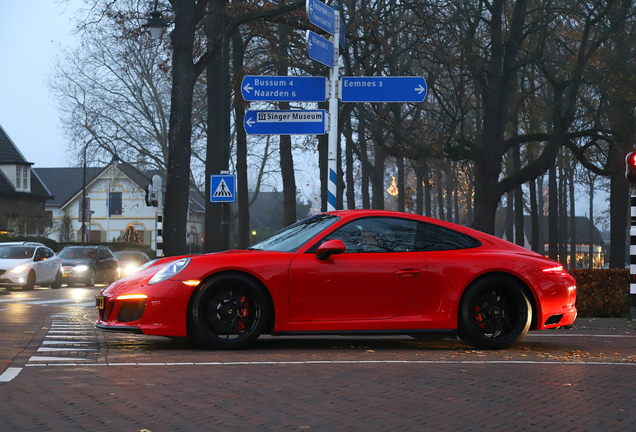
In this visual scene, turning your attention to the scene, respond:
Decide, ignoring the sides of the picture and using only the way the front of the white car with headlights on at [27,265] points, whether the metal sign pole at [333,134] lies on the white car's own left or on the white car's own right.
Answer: on the white car's own left

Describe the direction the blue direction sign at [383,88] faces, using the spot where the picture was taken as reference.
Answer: facing the viewer

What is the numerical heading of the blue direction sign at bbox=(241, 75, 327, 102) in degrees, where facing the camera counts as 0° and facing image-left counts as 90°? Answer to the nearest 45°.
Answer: approximately 0°

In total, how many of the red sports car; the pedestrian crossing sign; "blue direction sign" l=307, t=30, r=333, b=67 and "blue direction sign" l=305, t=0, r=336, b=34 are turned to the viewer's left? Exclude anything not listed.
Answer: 1

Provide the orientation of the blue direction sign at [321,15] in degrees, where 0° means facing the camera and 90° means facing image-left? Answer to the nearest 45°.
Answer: approximately 315°

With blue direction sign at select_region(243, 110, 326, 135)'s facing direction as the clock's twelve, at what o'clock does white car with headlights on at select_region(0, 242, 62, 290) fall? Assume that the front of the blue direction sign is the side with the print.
The white car with headlights on is roughly at 5 o'clock from the blue direction sign.

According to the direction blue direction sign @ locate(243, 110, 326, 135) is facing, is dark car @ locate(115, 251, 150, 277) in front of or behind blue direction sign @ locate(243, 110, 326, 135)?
behind

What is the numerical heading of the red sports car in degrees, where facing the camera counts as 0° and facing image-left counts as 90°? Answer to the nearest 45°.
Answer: approximately 90°

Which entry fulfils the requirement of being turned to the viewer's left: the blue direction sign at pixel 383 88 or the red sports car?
the red sports car

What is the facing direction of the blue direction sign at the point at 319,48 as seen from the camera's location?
facing the viewer and to the right of the viewer

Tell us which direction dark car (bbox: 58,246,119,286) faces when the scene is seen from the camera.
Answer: facing the viewer and to the left of the viewer

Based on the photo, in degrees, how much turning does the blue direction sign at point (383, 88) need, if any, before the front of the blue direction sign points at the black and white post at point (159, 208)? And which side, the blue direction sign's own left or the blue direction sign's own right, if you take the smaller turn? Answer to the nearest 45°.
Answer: approximately 135° to the blue direction sign's own right
